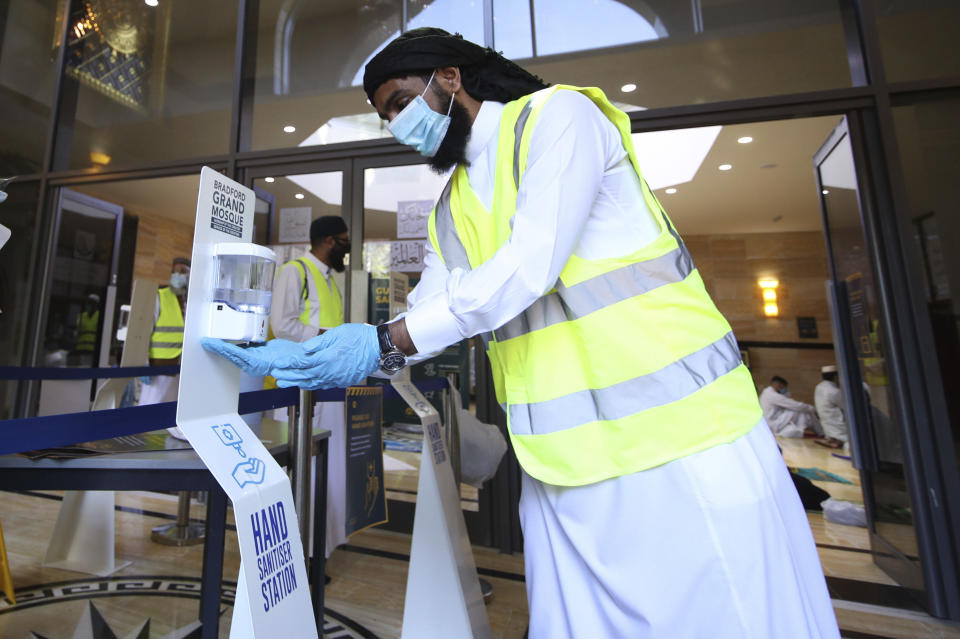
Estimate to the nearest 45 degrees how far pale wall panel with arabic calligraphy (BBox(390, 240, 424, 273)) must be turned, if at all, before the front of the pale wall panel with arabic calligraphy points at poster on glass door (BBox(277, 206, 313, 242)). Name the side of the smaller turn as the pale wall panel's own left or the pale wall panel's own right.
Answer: approximately 135° to the pale wall panel's own right

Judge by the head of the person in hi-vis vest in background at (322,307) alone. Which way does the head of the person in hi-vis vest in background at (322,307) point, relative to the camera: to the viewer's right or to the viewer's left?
to the viewer's right

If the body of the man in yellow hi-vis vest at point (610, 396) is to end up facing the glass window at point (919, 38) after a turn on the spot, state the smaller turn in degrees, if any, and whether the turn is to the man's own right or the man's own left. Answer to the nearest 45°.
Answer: approximately 180°

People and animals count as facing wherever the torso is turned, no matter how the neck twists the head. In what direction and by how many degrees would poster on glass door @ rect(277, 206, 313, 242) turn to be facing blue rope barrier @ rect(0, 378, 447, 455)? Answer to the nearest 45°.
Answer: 0° — it already faces it

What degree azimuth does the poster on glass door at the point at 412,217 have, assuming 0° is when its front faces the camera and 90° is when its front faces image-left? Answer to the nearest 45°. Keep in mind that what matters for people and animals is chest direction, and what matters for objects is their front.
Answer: approximately 0°

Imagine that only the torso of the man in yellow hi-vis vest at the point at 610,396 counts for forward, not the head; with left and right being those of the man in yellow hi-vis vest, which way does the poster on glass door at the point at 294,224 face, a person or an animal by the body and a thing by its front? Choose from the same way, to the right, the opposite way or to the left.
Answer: to the left

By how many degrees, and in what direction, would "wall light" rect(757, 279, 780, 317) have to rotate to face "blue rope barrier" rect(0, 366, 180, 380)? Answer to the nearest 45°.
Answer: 0° — it already faces it

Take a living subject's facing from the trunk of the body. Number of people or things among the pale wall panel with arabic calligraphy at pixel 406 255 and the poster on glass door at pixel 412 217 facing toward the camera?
2
